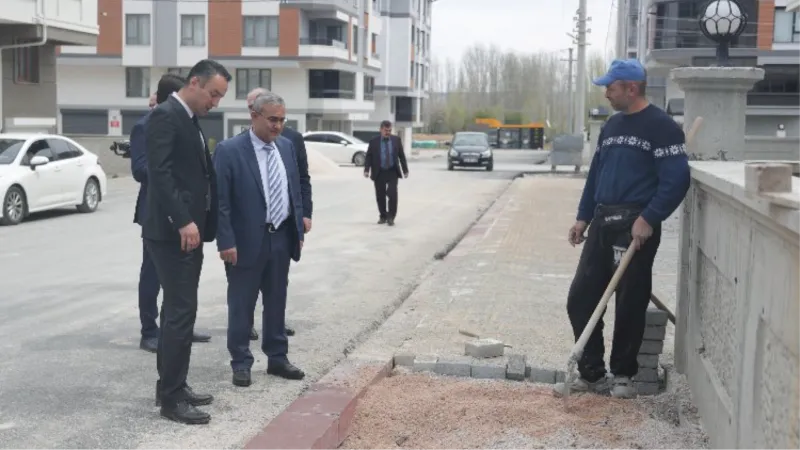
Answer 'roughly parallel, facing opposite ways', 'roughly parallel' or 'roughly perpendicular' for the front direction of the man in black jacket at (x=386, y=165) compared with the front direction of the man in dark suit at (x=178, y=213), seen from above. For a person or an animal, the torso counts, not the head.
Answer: roughly perpendicular

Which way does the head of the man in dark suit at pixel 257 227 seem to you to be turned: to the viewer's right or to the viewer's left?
to the viewer's right

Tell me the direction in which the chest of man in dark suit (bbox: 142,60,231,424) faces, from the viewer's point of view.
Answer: to the viewer's right

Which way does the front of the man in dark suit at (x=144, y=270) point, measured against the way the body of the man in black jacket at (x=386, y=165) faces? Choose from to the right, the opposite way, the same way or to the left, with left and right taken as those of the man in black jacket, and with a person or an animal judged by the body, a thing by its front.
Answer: to the left

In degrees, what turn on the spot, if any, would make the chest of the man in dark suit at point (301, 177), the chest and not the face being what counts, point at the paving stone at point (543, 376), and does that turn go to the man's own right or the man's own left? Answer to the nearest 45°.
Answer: approximately 45° to the man's own left

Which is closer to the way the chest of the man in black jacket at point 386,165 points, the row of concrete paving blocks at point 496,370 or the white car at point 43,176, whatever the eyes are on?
the row of concrete paving blocks

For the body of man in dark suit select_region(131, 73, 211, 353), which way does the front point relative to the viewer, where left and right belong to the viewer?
facing to the right of the viewer

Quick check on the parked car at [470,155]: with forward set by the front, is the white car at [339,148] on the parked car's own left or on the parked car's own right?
on the parked car's own right

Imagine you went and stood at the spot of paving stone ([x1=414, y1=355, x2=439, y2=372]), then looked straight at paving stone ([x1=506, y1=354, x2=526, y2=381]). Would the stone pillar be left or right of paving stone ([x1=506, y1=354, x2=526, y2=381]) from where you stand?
left
